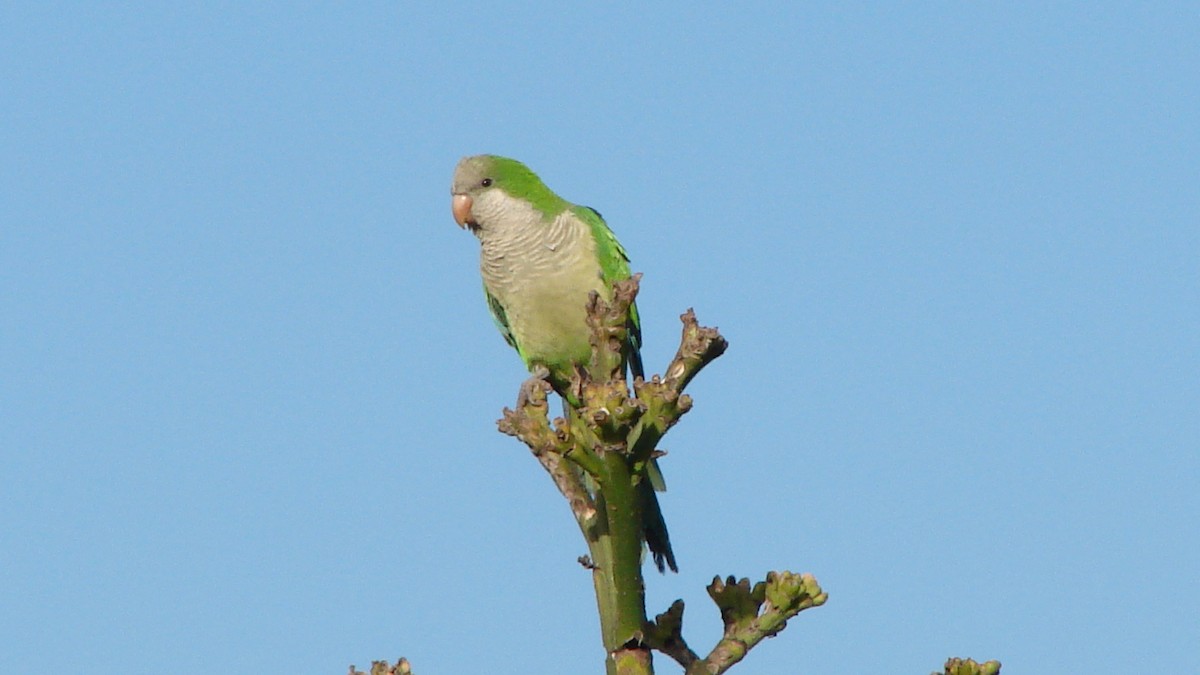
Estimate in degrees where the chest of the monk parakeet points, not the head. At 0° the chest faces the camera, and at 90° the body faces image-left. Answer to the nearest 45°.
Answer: approximately 45°
